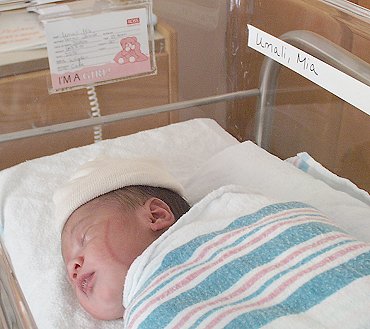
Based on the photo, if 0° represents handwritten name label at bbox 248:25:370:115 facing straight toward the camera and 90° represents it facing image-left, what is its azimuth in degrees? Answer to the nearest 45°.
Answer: approximately 45°
